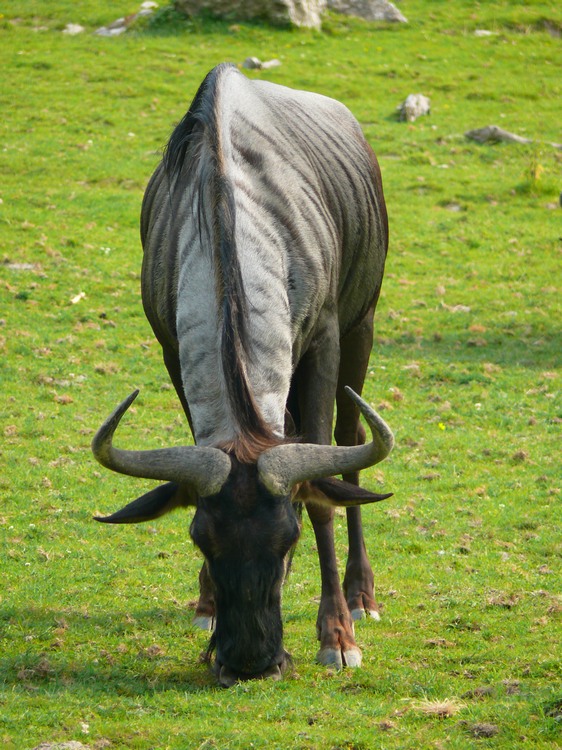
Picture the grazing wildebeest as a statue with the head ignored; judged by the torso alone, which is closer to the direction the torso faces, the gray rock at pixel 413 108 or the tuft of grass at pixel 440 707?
the tuft of grass

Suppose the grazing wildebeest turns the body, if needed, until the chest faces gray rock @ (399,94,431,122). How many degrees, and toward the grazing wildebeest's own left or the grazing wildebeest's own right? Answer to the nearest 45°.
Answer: approximately 180°

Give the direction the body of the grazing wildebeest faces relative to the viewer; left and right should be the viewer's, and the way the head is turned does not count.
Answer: facing the viewer

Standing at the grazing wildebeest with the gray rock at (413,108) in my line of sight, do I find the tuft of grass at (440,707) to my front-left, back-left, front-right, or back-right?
back-right

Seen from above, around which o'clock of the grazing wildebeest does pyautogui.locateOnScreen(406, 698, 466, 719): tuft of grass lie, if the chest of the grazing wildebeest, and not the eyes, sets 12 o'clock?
The tuft of grass is roughly at 11 o'clock from the grazing wildebeest.
